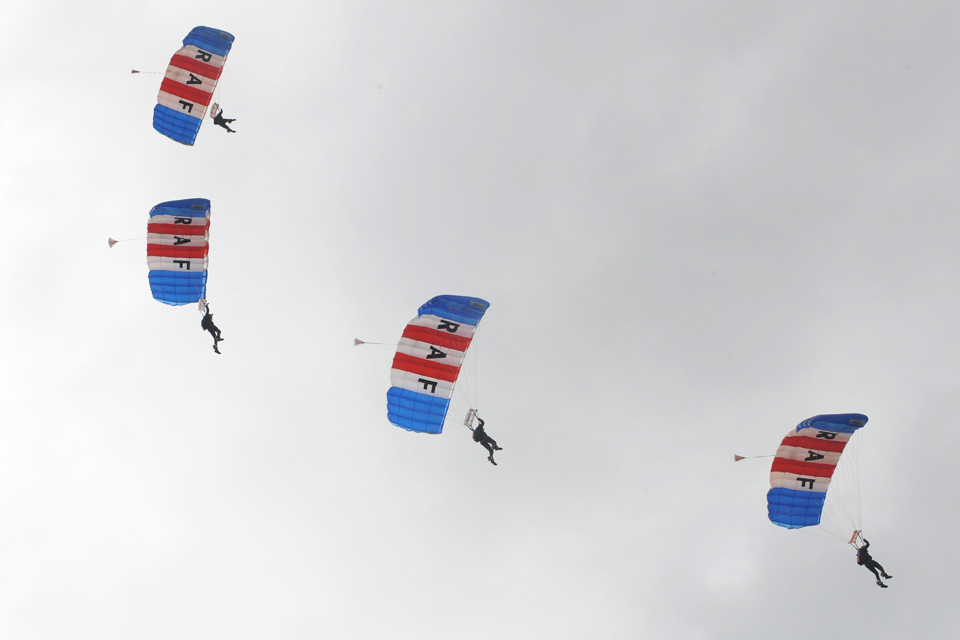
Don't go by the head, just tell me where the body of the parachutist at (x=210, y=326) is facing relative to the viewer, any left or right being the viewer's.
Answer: facing to the right of the viewer

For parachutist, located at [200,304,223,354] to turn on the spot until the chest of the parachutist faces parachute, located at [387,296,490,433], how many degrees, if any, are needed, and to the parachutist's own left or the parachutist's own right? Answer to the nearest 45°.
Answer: approximately 45° to the parachutist's own right

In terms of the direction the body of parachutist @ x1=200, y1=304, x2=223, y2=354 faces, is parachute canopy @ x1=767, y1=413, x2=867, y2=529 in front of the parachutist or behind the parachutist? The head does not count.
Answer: in front
